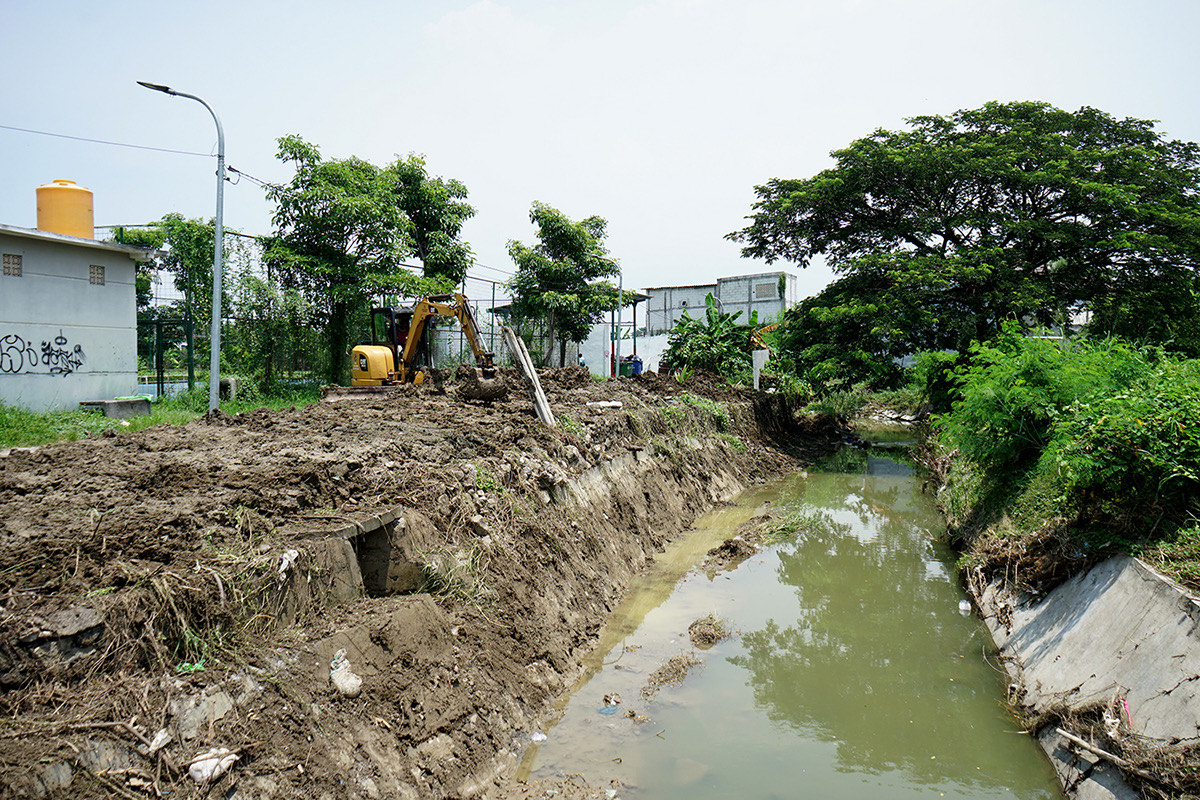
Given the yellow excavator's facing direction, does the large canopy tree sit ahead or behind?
ahead

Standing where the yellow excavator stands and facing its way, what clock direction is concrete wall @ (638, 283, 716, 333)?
The concrete wall is roughly at 10 o'clock from the yellow excavator.

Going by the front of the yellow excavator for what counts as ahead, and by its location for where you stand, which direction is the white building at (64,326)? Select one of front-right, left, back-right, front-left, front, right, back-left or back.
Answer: back

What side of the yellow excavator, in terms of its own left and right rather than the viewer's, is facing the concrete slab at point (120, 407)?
back

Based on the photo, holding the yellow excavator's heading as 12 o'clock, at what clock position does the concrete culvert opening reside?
The concrete culvert opening is roughly at 3 o'clock from the yellow excavator.

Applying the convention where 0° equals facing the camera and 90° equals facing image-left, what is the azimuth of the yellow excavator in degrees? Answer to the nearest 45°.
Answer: approximately 270°

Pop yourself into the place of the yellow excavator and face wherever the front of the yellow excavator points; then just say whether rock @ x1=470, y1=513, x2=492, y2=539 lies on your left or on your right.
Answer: on your right

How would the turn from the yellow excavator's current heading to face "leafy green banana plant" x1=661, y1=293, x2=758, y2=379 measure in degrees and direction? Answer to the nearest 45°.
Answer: approximately 45° to its left

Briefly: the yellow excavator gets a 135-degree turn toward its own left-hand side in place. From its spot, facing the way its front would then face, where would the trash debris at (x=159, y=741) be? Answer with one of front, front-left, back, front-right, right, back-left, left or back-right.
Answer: back-left

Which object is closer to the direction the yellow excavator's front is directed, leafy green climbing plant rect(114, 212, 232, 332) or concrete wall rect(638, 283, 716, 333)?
the concrete wall

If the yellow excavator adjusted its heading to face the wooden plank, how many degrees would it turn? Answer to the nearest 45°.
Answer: approximately 45° to its right

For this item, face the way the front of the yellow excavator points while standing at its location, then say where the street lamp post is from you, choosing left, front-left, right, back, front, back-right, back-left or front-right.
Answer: back

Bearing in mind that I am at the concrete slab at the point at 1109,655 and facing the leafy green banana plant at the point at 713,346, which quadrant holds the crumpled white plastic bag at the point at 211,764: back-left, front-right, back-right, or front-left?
back-left

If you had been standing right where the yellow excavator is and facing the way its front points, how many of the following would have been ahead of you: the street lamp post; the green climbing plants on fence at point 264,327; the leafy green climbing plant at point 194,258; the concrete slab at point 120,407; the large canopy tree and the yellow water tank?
1

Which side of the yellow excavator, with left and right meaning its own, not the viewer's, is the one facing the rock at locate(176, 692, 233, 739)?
right

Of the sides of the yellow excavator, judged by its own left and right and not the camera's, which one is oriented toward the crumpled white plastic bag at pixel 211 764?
right

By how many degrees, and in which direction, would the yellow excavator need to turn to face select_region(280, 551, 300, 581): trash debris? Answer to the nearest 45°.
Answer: approximately 90° to its right
